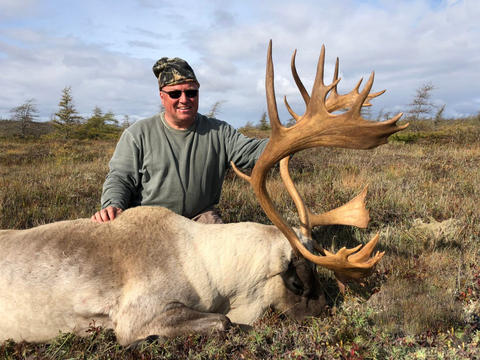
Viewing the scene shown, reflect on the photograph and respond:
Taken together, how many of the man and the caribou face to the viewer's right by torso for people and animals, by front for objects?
1

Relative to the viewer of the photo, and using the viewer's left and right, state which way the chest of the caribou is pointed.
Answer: facing to the right of the viewer

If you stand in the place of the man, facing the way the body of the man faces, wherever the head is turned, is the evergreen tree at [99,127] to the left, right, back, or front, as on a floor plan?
back

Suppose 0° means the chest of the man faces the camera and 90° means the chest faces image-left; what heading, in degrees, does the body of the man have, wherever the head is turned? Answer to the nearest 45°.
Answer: approximately 0°

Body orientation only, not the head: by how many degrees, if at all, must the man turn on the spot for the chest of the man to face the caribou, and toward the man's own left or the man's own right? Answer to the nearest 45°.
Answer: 0° — they already face it

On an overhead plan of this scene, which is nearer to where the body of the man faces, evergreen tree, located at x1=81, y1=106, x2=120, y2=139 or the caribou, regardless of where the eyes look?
the caribou

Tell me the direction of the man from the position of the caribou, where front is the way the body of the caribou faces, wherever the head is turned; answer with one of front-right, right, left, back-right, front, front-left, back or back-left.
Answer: left

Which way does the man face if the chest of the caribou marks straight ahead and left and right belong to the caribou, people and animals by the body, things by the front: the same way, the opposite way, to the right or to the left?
to the right
